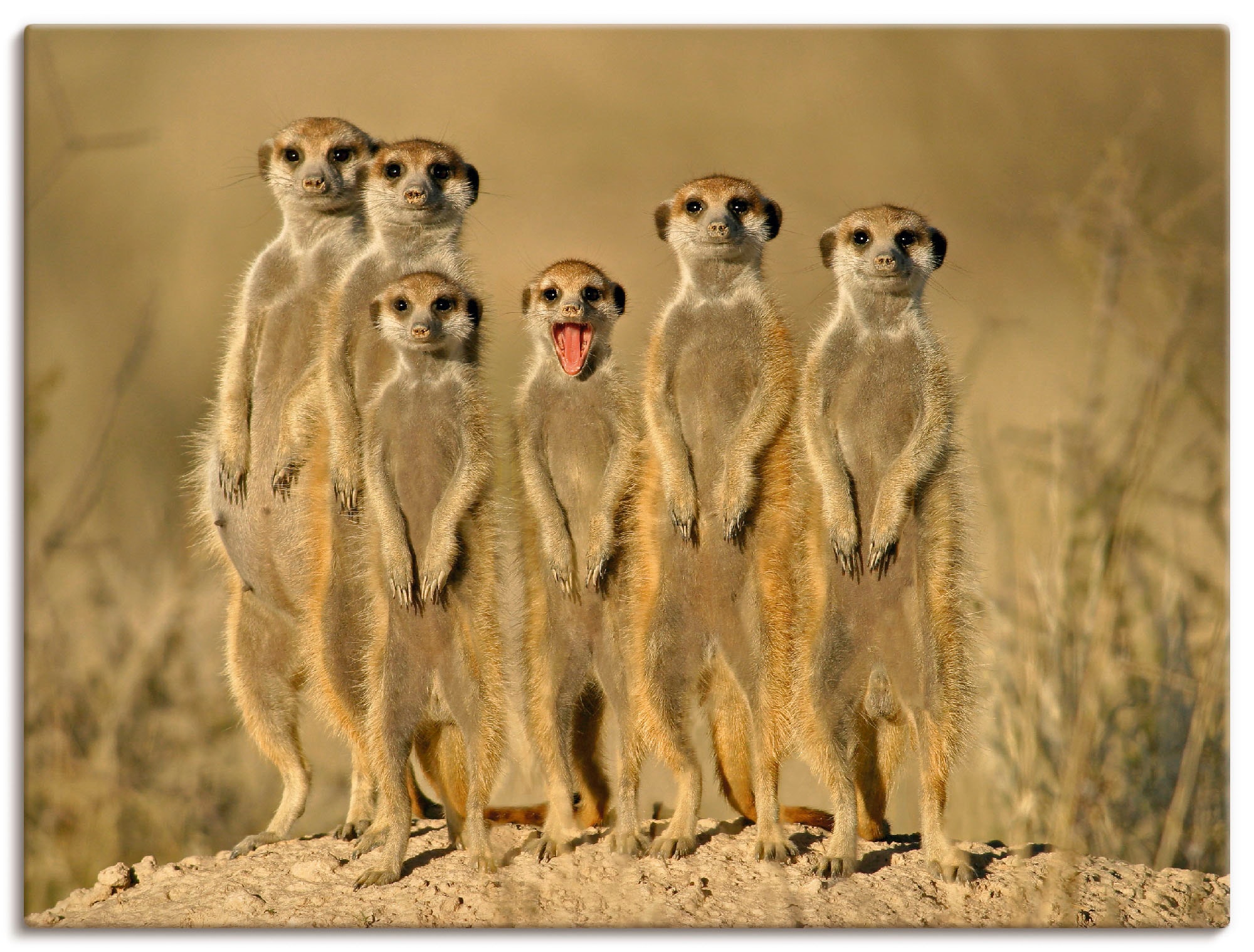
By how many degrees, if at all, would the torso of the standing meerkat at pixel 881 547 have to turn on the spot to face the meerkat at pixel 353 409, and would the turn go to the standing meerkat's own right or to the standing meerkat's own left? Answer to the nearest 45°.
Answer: approximately 90° to the standing meerkat's own right

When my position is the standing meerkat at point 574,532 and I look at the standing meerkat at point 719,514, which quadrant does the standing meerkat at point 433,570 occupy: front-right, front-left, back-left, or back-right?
back-right

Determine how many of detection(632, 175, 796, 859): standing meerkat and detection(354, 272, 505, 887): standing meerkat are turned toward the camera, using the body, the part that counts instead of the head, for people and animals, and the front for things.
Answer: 2

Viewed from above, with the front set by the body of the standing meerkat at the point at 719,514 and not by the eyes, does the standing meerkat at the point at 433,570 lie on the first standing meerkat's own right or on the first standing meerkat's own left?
on the first standing meerkat's own right

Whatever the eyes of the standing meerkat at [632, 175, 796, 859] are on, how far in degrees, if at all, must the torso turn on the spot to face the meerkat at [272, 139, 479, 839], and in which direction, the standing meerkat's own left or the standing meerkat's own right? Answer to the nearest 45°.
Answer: approximately 90° to the standing meerkat's own right
